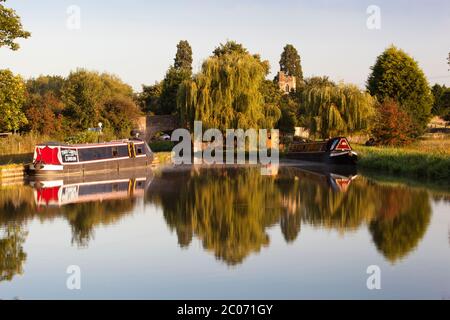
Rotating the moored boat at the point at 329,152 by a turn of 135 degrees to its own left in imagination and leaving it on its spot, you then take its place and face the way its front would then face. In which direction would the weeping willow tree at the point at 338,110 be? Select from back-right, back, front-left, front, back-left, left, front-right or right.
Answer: front

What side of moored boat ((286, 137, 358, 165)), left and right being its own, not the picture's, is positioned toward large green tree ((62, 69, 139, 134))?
back

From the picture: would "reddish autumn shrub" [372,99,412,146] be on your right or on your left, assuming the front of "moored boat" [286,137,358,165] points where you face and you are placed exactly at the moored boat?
on your left

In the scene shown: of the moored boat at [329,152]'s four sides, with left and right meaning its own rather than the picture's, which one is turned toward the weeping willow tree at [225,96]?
back

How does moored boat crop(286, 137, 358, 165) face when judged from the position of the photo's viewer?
facing the viewer and to the right of the viewer

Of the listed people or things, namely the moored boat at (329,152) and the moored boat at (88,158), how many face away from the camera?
0

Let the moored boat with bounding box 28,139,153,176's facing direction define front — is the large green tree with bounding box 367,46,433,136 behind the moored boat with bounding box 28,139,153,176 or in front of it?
behind

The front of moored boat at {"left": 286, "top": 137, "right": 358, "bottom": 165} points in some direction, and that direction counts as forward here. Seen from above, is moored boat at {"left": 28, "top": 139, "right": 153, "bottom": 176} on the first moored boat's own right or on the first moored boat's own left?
on the first moored boat's own right

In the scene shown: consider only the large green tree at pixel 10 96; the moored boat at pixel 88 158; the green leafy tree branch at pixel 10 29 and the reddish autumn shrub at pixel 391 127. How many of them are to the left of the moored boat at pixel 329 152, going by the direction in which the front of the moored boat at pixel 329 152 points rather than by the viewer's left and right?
1
